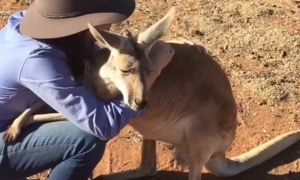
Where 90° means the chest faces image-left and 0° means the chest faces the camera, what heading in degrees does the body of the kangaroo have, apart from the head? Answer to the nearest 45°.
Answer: approximately 90°
